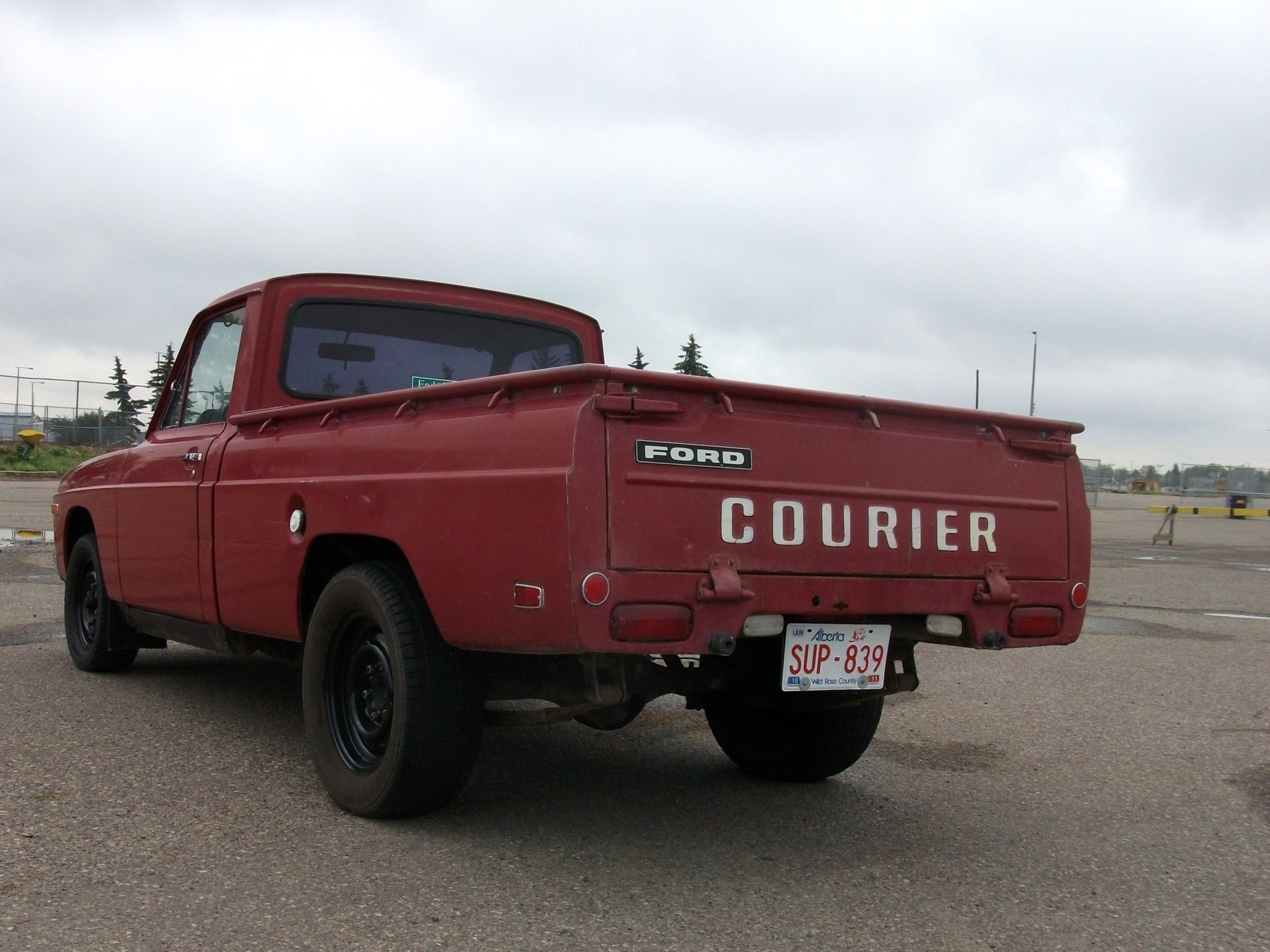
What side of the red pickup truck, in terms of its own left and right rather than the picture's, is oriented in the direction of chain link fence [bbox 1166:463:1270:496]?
right

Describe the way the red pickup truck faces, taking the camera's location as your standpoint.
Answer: facing away from the viewer and to the left of the viewer
